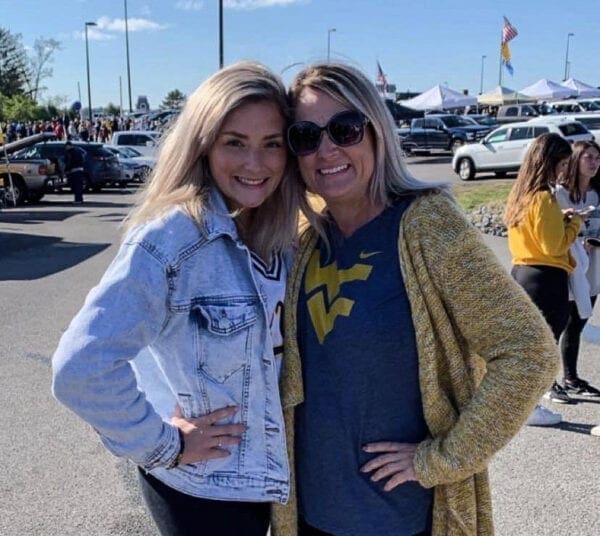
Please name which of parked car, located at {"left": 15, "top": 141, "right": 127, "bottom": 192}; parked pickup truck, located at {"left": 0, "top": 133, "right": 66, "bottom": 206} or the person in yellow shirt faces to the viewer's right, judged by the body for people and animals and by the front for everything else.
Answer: the person in yellow shirt

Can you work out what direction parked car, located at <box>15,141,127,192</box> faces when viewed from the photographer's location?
facing away from the viewer and to the left of the viewer

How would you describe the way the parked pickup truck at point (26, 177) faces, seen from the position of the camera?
facing away from the viewer and to the left of the viewer

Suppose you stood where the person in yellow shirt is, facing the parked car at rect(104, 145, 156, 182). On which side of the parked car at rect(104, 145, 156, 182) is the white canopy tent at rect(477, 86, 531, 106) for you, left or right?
right

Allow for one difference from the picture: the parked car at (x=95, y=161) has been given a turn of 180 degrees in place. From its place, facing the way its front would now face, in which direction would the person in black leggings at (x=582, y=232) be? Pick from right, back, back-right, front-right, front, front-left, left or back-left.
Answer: front-right

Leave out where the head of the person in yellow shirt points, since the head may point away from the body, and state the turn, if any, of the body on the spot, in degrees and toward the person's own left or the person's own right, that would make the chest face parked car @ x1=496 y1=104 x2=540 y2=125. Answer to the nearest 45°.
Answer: approximately 90° to the person's own left

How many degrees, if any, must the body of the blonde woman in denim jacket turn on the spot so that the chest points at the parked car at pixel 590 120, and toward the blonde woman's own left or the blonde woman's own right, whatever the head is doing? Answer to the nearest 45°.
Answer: approximately 90° to the blonde woman's own left

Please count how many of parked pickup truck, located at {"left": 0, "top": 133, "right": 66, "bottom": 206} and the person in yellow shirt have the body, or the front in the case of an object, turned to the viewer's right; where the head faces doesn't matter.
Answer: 1

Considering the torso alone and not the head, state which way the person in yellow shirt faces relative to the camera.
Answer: to the viewer's right

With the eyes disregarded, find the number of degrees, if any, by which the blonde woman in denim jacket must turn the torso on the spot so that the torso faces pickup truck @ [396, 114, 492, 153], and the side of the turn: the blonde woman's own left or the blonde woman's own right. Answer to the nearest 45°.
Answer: approximately 135° to the blonde woman's own left

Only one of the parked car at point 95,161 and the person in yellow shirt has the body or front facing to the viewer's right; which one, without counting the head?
the person in yellow shirt

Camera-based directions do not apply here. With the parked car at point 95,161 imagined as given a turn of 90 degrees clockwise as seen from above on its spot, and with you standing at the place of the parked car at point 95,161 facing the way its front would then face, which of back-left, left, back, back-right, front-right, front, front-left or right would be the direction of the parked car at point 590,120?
front-right
